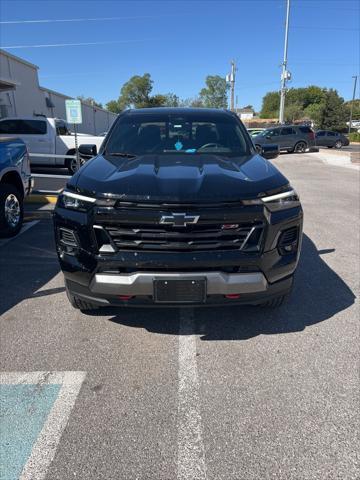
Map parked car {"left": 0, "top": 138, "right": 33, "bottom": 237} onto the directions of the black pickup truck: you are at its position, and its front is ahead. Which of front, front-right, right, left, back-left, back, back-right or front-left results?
back-right

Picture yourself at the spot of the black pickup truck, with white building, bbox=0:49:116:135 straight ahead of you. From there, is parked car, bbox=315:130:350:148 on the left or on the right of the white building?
right

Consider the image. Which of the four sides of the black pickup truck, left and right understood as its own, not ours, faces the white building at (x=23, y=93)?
back

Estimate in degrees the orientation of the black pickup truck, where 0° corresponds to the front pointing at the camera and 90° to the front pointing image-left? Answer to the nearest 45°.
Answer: approximately 0°

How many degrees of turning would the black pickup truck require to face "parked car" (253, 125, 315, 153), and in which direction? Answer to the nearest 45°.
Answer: approximately 180°
